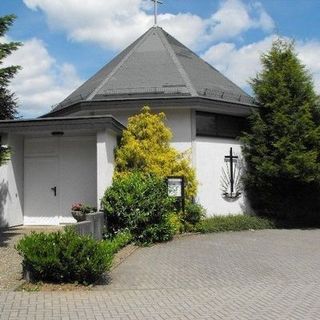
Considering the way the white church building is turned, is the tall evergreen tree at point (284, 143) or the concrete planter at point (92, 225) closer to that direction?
the concrete planter

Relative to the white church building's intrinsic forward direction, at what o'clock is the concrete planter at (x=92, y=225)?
The concrete planter is roughly at 12 o'clock from the white church building.

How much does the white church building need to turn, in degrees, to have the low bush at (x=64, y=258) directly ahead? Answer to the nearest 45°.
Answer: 0° — it already faces it

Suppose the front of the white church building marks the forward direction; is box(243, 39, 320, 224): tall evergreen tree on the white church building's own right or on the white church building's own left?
on the white church building's own left

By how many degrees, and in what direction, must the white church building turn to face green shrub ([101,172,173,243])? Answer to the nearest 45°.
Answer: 0° — it already faces it

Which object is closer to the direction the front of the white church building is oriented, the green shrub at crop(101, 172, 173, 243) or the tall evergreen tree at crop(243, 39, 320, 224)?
the green shrub

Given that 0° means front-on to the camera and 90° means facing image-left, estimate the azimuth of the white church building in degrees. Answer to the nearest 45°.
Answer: approximately 0°

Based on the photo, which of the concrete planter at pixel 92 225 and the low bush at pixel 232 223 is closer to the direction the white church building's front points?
the concrete planter

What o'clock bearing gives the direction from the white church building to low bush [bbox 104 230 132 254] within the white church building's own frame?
The low bush is roughly at 12 o'clock from the white church building.
